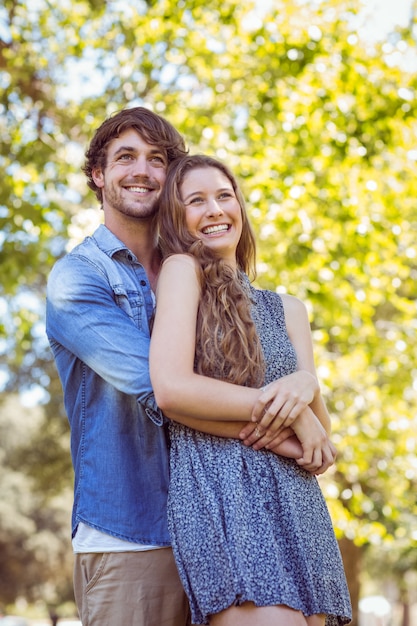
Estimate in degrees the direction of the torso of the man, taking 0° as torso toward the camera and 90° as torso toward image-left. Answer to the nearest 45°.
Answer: approximately 315°

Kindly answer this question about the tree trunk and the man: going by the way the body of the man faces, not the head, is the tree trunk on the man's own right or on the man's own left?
on the man's own left

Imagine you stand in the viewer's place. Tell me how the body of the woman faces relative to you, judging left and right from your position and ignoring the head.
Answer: facing the viewer and to the right of the viewer

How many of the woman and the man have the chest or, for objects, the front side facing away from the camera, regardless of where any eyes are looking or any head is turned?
0

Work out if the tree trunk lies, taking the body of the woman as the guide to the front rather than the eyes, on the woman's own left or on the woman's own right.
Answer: on the woman's own left
